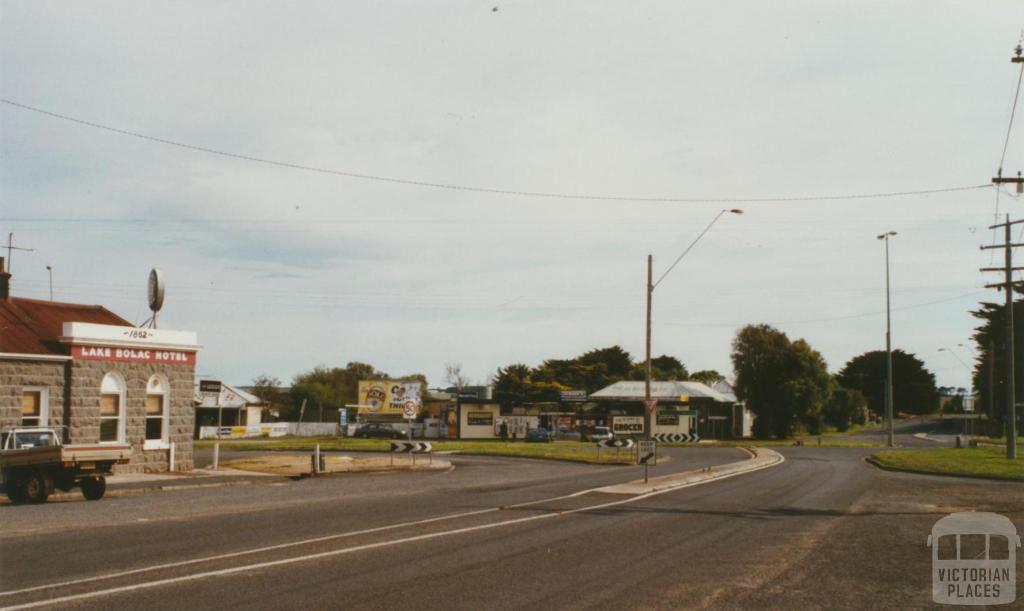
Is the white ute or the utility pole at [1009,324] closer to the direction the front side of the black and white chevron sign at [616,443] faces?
the white ute

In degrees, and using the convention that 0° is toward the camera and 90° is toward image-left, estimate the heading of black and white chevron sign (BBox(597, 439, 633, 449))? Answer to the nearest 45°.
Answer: approximately 0°

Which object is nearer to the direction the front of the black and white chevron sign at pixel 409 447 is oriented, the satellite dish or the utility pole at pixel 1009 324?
the satellite dish

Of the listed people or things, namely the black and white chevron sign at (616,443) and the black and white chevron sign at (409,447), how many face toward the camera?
2

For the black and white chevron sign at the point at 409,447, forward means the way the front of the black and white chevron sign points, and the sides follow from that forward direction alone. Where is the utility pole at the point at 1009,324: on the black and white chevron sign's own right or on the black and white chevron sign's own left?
on the black and white chevron sign's own left

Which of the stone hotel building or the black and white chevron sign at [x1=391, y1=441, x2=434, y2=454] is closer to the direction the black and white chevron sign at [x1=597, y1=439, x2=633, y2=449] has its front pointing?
the stone hotel building

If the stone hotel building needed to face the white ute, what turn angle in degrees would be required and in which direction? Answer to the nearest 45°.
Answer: approximately 45° to its right

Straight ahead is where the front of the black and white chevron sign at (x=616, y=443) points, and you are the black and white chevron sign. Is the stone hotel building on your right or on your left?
on your right
